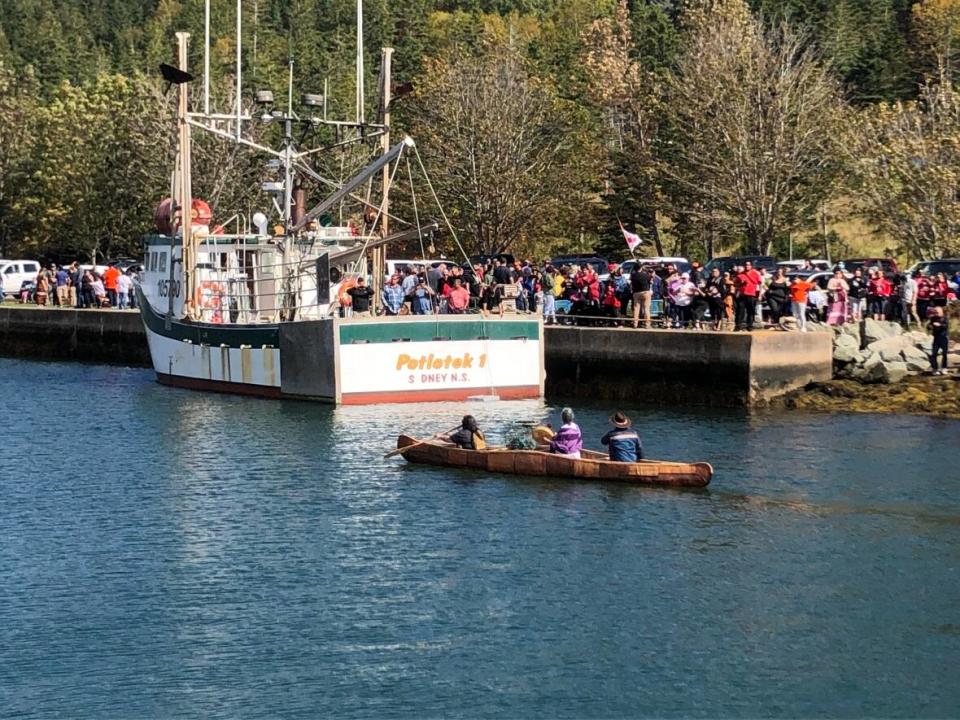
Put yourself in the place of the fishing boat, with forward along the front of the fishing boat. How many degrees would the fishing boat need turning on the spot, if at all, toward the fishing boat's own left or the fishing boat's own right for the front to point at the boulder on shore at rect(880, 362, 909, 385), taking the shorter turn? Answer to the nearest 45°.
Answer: approximately 135° to the fishing boat's own right

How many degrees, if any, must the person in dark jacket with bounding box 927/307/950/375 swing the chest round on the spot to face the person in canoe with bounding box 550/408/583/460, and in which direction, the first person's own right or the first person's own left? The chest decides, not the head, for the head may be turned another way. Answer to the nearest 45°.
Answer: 0° — they already face them

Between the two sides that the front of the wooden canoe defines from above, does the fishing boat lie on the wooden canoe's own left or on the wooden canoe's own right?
on the wooden canoe's own right

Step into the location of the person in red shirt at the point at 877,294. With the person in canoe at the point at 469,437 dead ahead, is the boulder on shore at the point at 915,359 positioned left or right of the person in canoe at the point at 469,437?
left

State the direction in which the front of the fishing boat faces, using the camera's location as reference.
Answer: facing away from the viewer and to the left of the viewer

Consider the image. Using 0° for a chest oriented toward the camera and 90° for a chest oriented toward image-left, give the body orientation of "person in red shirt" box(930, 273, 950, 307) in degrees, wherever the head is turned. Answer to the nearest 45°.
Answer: approximately 45°

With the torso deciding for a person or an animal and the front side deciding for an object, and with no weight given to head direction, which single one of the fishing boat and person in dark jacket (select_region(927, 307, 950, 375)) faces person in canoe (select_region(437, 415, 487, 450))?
the person in dark jacket

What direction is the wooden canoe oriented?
to the viewer's left

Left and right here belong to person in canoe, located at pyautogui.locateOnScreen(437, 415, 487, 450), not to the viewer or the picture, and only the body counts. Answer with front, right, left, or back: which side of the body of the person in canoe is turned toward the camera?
left

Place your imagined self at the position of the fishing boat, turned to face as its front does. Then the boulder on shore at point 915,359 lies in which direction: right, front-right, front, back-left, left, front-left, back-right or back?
back-right

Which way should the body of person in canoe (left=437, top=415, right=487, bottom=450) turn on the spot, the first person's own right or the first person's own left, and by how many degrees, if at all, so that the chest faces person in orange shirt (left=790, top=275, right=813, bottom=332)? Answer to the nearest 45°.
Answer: approximately 135° to the first person's own right
